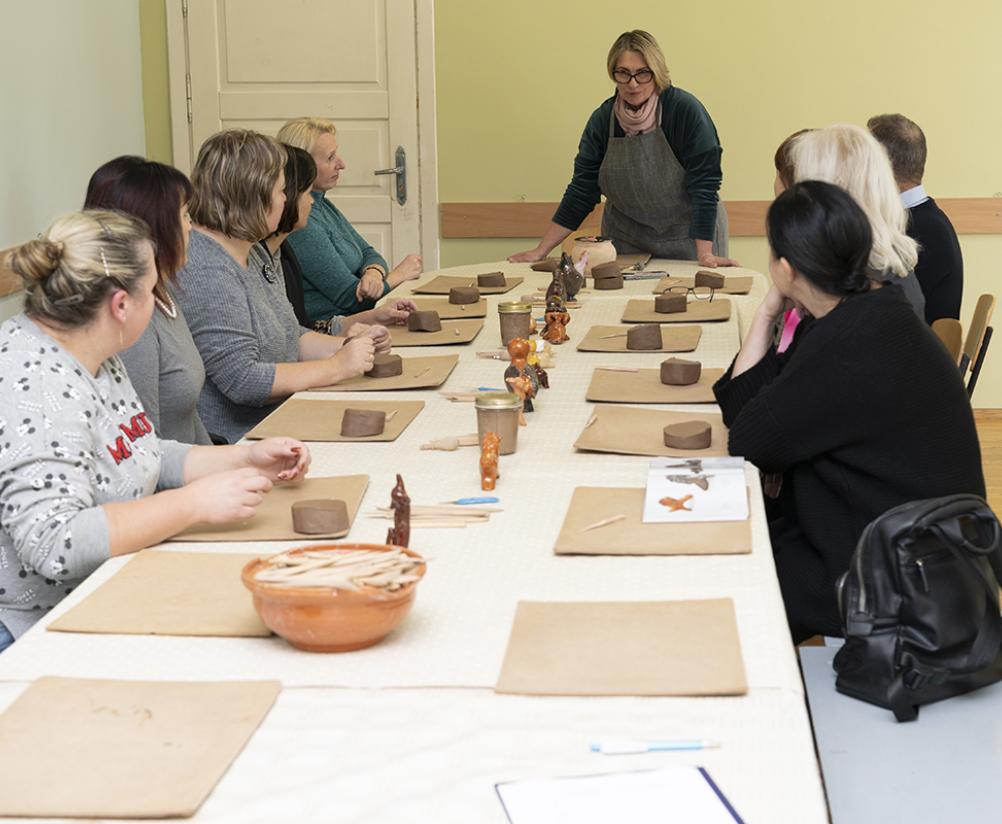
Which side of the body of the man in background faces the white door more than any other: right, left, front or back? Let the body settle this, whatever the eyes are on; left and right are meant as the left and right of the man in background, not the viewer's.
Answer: front

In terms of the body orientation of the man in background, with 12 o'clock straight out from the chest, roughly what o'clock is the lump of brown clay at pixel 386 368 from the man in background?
The lump of brown clay is roughly at 9 o'clock from the man in background.

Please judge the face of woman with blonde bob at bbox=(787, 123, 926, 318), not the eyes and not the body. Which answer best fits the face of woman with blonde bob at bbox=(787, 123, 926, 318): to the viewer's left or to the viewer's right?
to the viewer's left

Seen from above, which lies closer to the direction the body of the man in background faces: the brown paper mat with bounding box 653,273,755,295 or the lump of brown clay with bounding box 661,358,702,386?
the brown paper mat

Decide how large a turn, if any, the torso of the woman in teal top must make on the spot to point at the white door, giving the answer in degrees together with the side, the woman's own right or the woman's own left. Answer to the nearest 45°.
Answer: approximately 90° to the woman's own left

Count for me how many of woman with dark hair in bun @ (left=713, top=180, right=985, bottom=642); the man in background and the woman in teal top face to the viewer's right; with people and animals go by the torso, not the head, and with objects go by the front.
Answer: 1

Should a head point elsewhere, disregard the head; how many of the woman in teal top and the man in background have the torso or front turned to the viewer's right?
1

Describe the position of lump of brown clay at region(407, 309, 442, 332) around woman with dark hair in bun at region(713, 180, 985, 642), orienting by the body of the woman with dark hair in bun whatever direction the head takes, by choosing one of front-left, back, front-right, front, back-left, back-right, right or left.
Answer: front

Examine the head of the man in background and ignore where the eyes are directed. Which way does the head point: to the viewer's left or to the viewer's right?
to the viewer's left

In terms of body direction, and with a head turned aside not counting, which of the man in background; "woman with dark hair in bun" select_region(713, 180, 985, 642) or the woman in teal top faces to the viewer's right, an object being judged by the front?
the woman in teal top

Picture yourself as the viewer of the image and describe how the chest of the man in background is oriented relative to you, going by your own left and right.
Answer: facing away from the viewer and to the left of the viewer

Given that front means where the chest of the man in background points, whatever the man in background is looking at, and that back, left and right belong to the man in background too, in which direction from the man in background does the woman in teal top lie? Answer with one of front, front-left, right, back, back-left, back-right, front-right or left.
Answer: front-left

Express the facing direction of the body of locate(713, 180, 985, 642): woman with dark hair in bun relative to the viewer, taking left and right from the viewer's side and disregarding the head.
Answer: facing away from the viewer and to the left of the viewer

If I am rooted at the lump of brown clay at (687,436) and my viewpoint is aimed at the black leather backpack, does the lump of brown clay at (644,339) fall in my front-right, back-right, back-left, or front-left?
back-left

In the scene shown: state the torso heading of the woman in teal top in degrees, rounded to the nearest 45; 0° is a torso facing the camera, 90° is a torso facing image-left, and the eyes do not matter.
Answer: approximately 270°
